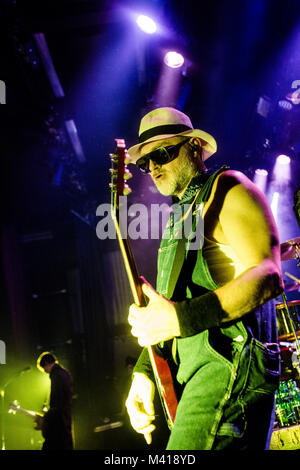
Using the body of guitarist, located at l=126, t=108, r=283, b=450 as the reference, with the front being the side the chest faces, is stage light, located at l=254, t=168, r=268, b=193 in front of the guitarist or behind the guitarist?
behind

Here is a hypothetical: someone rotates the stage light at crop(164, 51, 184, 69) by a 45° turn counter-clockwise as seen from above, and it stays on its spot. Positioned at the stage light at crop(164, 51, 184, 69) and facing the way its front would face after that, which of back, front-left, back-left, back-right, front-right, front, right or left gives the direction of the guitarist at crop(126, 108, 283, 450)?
front-right

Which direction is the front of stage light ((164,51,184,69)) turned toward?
toward the camera

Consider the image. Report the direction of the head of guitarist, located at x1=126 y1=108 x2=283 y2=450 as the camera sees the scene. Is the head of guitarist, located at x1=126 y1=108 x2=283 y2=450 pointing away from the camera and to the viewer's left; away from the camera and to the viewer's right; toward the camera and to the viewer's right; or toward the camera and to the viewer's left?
toward the camera and to the viewer's left

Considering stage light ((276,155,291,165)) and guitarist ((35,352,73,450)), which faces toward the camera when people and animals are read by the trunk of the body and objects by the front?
the stage light

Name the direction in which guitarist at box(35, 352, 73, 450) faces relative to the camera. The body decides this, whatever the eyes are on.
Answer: to the viewer's left

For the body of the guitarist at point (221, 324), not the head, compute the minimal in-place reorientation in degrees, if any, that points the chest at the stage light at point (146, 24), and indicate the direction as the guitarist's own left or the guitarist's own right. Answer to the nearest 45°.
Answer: approximately 135° to the guitarist's own right

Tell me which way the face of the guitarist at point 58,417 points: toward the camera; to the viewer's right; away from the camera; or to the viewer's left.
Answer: to the viewer's left

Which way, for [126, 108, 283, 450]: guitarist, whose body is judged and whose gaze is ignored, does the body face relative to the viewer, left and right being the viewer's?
facing the viewer and to the left of the viewer

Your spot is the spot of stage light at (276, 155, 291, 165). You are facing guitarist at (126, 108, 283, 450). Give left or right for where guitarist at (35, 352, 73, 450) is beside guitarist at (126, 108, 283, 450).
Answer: right
